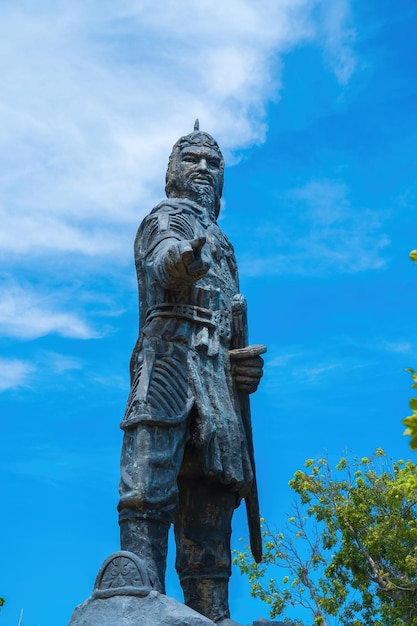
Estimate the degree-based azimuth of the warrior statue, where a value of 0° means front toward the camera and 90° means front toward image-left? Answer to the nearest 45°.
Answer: approximately 315°
